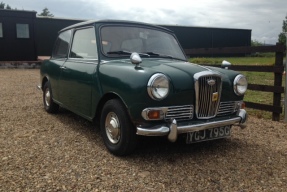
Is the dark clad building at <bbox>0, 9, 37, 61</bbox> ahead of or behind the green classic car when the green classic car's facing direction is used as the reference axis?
behind

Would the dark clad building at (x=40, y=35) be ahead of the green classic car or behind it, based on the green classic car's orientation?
behind

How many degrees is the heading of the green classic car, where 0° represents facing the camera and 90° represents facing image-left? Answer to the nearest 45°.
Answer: approximately 315°
